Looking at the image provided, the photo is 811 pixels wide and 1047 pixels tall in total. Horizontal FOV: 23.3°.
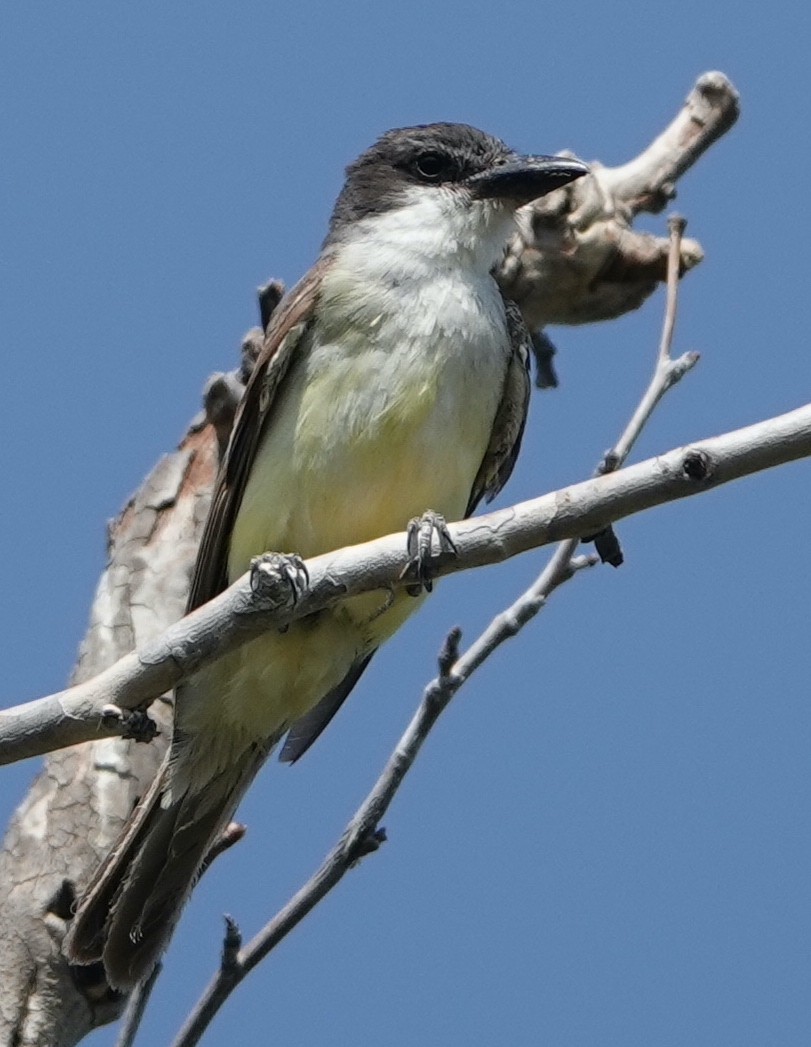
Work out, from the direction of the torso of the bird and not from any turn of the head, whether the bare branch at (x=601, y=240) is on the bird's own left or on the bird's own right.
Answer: on the bird's own left

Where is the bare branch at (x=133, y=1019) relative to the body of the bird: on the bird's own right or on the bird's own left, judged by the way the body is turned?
on the bird's own right

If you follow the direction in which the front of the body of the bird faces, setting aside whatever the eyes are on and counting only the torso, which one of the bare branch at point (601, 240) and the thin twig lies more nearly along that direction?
the thin twig

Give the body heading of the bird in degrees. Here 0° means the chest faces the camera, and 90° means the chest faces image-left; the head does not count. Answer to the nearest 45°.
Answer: approximately 315°
